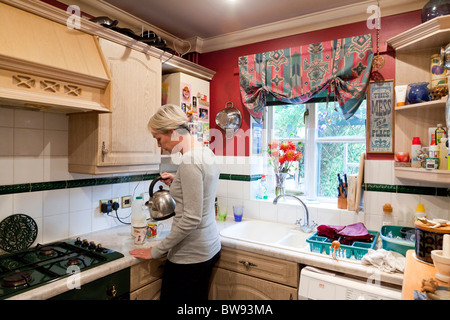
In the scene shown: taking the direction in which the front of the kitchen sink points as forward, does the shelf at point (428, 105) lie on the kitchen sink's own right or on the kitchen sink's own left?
on the kitchen sink's own left

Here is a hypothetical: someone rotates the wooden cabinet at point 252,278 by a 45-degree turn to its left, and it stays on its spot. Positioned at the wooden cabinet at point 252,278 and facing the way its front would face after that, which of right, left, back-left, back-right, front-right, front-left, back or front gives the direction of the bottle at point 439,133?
left

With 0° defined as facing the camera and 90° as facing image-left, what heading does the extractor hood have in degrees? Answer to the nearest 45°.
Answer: approximately 315°

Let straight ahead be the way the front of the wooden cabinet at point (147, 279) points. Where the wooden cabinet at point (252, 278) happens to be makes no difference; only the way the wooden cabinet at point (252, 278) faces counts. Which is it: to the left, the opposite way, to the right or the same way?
to the right

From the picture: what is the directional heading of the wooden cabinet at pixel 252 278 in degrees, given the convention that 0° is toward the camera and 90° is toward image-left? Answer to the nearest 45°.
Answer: approximately 45°

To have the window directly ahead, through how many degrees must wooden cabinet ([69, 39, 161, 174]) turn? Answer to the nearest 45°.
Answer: approximately 45° to its left

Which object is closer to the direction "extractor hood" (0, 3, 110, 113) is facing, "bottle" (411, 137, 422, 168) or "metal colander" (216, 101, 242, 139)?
the bottle
